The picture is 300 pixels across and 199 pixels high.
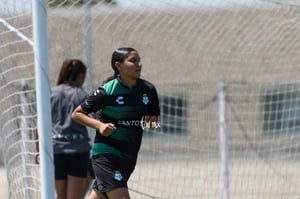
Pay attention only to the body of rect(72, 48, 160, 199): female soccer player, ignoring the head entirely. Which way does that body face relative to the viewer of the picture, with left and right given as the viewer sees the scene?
facing the viewer and to the right of the viewer

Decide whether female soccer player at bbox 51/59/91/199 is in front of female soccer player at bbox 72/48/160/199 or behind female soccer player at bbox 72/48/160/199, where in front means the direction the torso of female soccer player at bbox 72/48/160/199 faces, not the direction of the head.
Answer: behind

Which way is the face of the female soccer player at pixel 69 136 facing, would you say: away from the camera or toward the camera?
away from the camera
